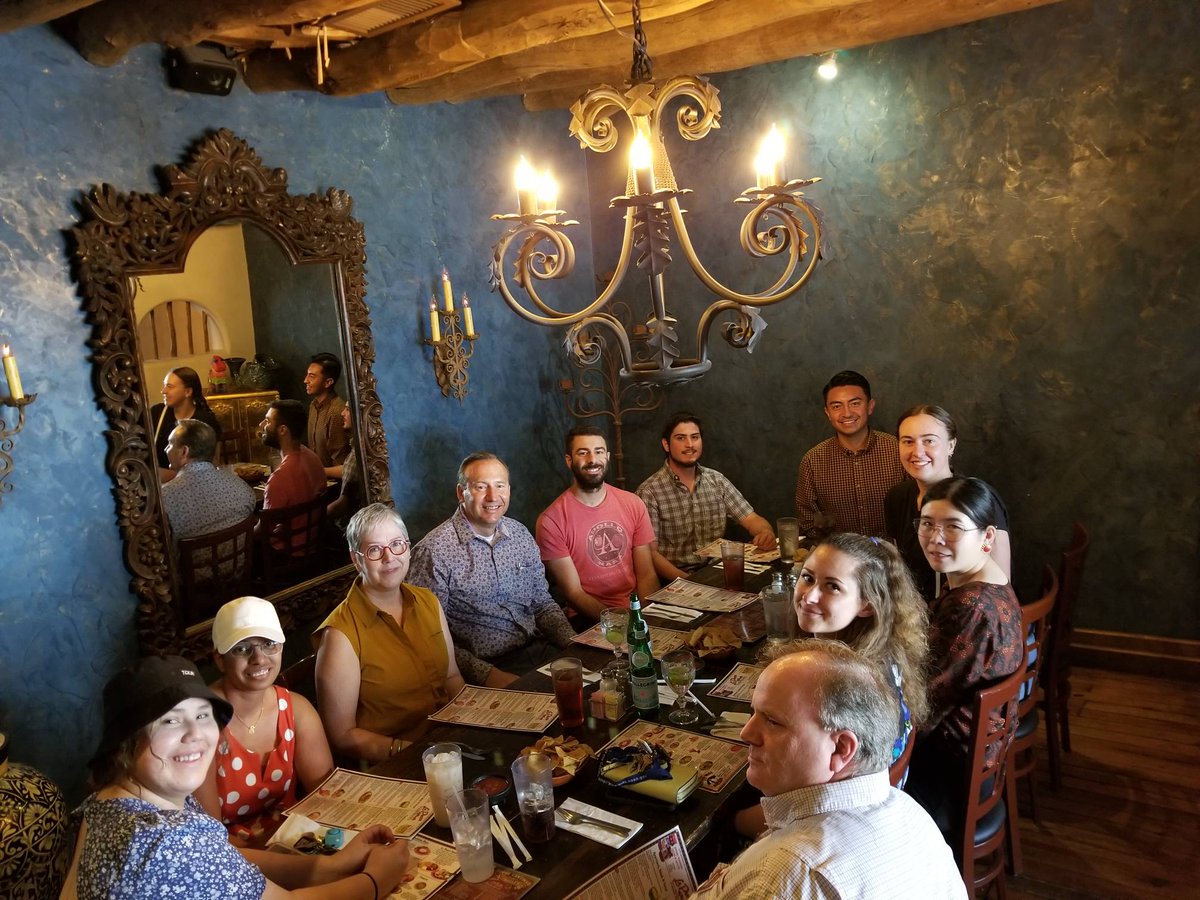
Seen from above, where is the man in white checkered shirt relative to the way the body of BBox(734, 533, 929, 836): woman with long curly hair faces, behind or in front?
in front

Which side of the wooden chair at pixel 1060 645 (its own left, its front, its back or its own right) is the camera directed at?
left

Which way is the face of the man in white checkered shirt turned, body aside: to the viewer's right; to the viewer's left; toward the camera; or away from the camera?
to the viewer's left

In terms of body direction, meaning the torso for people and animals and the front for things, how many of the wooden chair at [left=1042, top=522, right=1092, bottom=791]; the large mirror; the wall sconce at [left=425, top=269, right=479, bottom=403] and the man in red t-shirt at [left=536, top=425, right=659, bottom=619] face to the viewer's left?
1

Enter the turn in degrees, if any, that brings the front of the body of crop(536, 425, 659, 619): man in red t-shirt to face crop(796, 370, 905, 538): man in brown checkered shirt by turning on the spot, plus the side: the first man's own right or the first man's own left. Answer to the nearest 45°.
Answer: approximately 45° to the first man's own left

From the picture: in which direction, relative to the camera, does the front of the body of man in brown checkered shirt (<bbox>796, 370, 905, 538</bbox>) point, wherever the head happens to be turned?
toward the camera

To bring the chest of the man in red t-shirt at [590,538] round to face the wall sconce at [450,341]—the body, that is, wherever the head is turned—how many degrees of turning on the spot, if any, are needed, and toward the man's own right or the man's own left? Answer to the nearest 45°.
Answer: approximately 180°

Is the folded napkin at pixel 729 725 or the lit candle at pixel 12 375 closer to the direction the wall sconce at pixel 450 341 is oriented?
the folded napkin

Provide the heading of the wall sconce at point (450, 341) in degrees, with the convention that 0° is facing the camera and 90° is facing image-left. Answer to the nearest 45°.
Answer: approximately 315°

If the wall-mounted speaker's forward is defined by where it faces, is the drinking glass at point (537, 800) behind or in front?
in front

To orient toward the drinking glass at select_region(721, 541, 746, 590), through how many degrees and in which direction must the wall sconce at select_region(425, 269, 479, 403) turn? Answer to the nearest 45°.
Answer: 0° — it already faces it

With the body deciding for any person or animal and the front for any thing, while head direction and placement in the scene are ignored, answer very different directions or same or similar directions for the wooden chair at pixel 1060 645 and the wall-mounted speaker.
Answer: very different directions

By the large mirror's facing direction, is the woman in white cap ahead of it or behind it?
ahead

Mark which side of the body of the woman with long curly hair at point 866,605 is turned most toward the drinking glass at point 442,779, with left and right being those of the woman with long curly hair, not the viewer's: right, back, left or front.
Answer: front

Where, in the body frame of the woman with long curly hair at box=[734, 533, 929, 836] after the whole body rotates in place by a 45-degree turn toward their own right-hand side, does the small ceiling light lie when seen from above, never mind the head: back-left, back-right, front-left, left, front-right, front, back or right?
right

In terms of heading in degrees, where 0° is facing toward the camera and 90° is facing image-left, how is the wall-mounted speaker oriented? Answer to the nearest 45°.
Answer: approximately 315°

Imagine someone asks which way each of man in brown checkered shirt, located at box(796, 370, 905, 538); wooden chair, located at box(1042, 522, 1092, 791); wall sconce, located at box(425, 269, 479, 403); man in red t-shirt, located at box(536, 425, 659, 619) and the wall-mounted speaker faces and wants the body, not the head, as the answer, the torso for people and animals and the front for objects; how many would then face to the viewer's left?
1

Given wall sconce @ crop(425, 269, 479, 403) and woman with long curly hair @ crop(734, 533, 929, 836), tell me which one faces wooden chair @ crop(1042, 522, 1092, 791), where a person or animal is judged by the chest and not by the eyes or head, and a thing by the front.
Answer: the wall sconce

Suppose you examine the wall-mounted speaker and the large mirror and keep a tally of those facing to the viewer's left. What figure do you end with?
0
